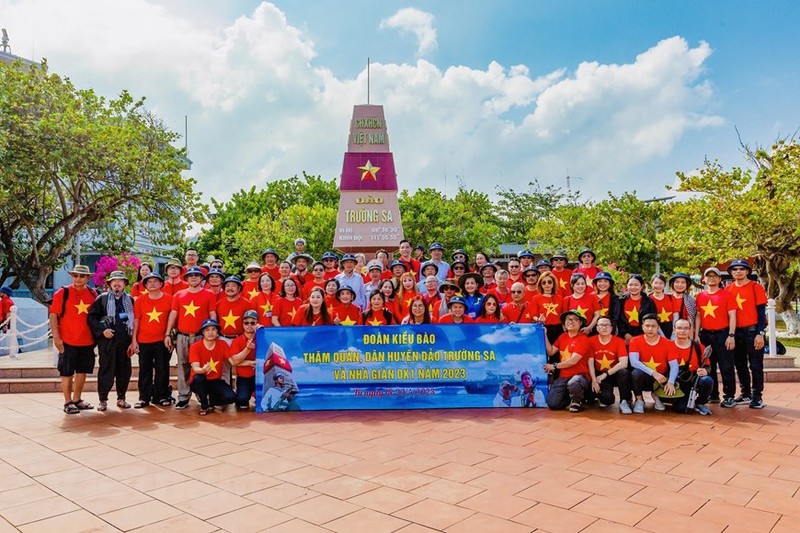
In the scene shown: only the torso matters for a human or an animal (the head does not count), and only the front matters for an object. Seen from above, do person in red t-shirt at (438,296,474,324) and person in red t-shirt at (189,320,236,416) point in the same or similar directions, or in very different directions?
same or similar directions

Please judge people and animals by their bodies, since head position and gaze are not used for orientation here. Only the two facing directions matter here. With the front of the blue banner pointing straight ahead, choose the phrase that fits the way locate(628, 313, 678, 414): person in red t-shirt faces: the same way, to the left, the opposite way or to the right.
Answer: the same way

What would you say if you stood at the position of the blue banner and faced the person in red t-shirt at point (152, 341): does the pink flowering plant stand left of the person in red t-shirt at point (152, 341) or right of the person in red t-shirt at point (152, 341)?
right

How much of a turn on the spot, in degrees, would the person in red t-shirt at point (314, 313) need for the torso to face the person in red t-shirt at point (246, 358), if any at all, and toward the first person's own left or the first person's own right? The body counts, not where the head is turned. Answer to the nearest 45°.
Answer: approximately 90° to the first person's own right

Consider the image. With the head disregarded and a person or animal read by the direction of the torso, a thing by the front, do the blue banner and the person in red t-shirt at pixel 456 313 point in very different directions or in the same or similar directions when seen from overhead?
same or similar directions

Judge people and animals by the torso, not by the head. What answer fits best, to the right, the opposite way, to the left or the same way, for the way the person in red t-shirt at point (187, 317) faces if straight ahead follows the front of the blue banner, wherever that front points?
the same way

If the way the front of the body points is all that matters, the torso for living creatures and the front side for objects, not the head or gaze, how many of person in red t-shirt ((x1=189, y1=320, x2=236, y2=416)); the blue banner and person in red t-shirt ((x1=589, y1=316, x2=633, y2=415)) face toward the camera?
3

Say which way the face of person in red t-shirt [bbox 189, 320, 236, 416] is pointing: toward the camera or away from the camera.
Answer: toward the camera

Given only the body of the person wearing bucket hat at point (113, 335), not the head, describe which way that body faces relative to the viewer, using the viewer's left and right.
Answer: facing the viewer

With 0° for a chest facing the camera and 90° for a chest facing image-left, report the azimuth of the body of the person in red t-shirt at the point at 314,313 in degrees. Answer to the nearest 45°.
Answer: approximately 0°

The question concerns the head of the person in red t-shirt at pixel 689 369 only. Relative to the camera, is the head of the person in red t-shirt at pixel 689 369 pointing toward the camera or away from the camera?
toward the camera

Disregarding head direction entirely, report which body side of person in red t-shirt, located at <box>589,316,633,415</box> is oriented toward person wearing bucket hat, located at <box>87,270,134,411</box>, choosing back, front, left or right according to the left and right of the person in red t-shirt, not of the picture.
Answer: right

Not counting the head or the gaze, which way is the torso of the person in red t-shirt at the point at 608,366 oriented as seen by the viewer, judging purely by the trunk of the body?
toward the camera

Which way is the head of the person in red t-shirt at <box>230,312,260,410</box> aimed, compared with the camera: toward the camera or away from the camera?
toward the camera

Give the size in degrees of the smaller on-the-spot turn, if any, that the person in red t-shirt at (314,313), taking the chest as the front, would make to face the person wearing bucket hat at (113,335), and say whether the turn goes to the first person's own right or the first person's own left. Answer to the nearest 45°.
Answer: approximately 90° to the first person's own right

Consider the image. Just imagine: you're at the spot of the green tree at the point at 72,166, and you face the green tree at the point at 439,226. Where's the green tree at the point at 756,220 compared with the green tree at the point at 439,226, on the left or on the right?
right

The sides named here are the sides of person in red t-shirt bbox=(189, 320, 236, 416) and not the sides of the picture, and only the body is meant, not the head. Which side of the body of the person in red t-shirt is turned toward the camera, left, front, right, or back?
front

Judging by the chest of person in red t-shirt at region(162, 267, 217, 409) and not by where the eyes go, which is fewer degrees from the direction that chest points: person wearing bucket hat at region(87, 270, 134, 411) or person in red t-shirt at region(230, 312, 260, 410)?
the person in red t-shirt

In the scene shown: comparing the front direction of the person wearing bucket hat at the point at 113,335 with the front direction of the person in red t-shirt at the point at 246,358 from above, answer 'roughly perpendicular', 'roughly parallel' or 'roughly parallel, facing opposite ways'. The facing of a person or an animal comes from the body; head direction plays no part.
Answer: roughly parallel
